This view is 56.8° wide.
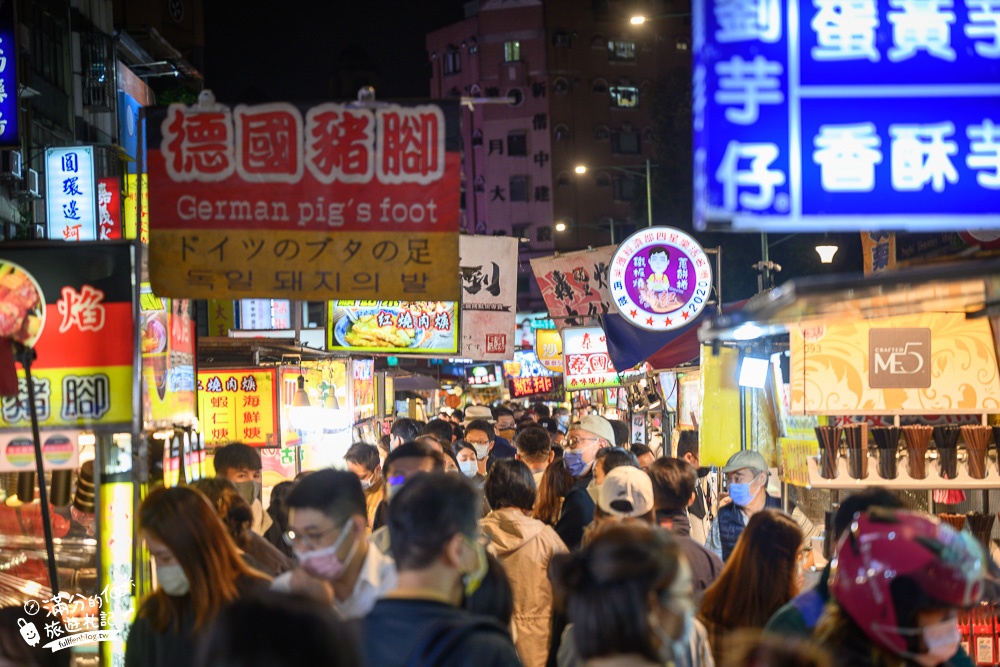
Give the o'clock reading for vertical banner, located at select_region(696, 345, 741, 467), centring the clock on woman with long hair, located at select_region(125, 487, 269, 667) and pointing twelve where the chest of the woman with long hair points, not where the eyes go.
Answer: The vertical banner is roughly at 6 o'clock from the woman with long hair.

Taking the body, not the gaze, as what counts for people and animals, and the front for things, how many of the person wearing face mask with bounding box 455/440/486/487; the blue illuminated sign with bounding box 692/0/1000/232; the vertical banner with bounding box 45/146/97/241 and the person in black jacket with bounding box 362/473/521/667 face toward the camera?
3

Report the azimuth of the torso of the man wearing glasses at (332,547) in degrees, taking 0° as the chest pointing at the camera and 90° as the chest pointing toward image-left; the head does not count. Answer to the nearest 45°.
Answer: approximately 45°

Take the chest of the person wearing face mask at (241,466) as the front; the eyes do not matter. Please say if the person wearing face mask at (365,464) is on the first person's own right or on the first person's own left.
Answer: on the first person's own left

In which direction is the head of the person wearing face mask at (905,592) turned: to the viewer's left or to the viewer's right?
to the viewer's right

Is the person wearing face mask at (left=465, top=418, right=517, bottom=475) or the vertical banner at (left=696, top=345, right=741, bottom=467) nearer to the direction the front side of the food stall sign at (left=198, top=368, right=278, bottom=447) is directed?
the vertical banner
